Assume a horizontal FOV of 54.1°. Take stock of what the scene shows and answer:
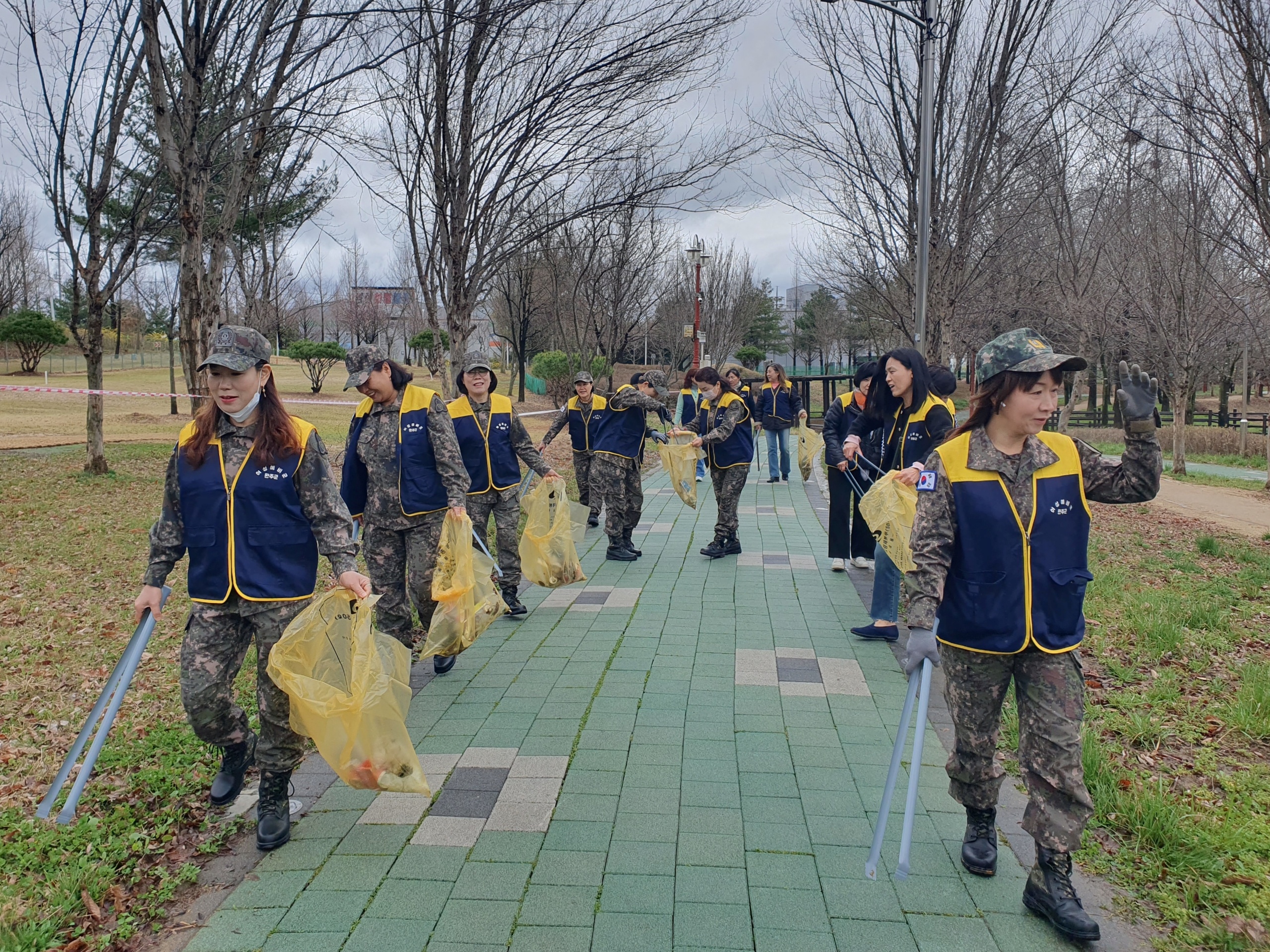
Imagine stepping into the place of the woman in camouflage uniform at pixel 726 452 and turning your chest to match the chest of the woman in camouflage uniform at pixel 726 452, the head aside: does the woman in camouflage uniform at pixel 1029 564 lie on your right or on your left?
on your left

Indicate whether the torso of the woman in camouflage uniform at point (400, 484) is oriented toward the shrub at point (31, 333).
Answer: no

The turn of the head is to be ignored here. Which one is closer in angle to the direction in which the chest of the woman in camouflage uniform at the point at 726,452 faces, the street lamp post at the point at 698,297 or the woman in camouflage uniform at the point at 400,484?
the woman in camouflage uniform

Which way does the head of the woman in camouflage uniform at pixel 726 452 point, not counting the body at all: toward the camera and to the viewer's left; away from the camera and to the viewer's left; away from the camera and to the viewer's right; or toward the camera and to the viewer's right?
toward the camera and to the viewer's left

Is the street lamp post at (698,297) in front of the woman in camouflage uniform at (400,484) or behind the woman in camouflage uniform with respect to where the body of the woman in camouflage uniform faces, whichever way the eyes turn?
behind

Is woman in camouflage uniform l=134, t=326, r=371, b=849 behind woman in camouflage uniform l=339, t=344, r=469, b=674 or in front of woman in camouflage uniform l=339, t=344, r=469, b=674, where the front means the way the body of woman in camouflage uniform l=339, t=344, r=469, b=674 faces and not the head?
in front

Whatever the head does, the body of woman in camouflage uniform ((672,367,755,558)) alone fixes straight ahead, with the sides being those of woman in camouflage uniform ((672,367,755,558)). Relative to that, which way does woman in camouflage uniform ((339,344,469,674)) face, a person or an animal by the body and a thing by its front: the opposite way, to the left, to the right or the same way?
the same way

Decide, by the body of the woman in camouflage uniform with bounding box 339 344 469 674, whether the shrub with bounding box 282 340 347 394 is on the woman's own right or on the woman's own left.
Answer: on the woman's own right

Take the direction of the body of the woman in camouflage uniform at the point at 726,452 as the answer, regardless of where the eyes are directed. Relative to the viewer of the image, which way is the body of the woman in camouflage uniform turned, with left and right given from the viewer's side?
facing the viewer and to the left of the viewer

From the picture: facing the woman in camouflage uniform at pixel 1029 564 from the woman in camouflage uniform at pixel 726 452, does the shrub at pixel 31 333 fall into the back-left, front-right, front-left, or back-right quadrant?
back-right

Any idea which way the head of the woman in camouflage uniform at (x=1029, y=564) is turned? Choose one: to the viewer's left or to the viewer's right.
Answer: to the viewer's right

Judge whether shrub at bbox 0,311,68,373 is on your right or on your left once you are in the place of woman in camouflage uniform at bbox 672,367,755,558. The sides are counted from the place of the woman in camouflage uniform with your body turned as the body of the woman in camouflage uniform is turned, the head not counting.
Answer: on your right

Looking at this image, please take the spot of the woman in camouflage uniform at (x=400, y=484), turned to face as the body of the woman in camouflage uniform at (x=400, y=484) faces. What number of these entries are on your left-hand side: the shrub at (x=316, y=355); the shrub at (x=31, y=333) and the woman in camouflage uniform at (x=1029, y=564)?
1

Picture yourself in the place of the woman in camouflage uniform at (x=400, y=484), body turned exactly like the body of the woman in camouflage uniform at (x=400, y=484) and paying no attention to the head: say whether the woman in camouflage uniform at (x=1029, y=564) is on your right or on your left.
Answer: on your left

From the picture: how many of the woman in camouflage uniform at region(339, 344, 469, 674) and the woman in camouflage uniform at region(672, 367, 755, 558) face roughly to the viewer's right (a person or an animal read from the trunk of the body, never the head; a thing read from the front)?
0
